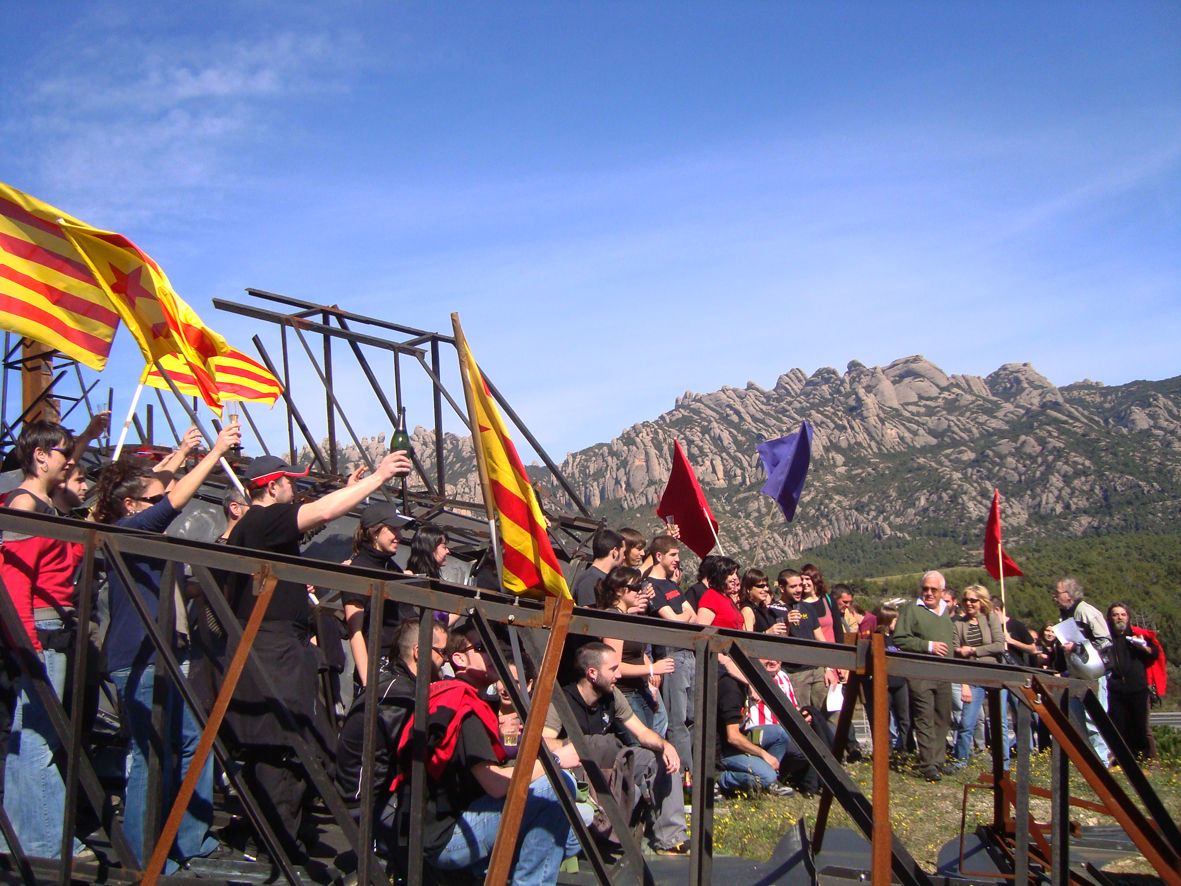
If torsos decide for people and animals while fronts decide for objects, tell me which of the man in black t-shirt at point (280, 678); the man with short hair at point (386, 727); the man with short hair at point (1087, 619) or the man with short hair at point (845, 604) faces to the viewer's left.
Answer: the man with short hair at point (1087, 619)

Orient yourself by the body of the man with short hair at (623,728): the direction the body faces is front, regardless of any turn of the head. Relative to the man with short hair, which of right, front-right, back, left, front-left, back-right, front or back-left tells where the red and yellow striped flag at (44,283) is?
back-right

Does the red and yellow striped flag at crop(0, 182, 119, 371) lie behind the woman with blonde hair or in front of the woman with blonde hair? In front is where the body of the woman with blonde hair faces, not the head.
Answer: in front

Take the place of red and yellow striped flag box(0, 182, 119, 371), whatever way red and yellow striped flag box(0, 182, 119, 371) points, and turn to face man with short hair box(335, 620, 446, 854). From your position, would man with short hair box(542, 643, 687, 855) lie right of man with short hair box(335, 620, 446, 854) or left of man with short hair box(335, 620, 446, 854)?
left

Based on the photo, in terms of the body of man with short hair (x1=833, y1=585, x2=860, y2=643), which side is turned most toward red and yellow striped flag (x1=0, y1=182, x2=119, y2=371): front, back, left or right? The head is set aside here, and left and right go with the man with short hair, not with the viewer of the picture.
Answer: right

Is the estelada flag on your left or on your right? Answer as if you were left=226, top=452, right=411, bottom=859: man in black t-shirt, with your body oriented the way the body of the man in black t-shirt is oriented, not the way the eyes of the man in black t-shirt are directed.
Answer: on your left

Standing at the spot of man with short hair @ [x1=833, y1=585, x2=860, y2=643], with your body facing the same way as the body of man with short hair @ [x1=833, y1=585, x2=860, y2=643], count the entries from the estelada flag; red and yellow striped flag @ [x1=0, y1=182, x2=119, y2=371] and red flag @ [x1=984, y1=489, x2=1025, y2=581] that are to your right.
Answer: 2

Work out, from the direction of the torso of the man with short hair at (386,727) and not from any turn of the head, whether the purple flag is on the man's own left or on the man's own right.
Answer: on the man's own left

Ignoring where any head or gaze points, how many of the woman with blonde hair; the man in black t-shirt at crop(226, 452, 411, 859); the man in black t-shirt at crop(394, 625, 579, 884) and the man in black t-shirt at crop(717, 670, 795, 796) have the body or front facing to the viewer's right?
3

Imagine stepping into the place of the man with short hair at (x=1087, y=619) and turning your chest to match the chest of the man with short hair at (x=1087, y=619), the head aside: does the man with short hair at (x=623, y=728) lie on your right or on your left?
on your left

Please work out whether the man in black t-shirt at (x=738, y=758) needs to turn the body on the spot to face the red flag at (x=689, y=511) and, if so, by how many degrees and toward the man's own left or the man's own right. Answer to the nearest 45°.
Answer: approximately 90° to the man's own left

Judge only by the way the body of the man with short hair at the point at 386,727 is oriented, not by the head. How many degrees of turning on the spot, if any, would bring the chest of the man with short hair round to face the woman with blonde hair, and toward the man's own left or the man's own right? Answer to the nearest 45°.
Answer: approximately 45° to the man's own left

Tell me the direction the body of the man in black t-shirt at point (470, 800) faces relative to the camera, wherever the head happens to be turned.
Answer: to the viewer's right

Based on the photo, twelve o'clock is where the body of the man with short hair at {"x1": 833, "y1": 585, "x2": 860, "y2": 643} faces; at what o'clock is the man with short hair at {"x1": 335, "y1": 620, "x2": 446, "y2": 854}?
the man with short hair at {"x1": 335, "y1": 620, "x2": 446, "y2": 854} is roughly at 2 o'clock from the man with short hair at {"x1": 833, "y1": 585, "x2": 860, "y2": 643}.

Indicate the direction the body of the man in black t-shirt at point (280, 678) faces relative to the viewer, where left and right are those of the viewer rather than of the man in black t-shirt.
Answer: facing to the right of the viewer

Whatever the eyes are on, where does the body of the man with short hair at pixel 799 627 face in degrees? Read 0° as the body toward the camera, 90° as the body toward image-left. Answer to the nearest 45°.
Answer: approximately 315°
